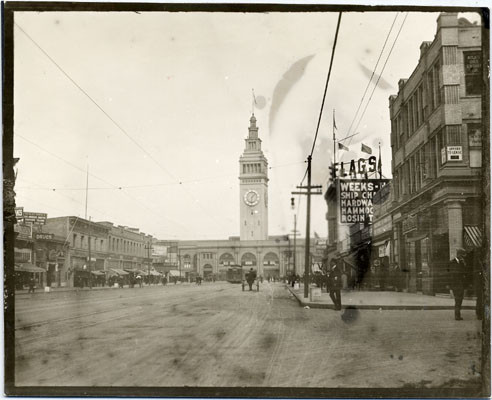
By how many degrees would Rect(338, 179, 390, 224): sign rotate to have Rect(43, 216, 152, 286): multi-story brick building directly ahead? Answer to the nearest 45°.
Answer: approximately 90° to its right

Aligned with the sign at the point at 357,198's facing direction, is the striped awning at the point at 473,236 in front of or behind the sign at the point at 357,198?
in front

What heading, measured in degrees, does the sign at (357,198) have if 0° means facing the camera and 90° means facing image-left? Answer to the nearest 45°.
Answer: approximately 0°
